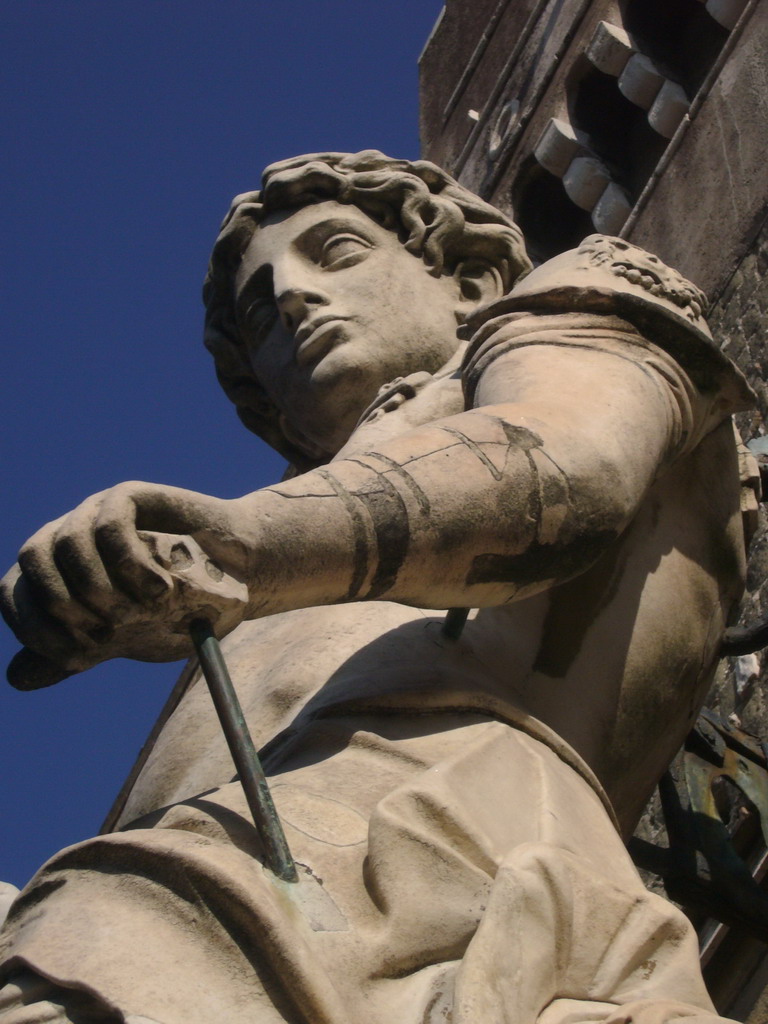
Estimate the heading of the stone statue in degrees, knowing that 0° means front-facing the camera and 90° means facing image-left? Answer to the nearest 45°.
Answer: approximately 45°
